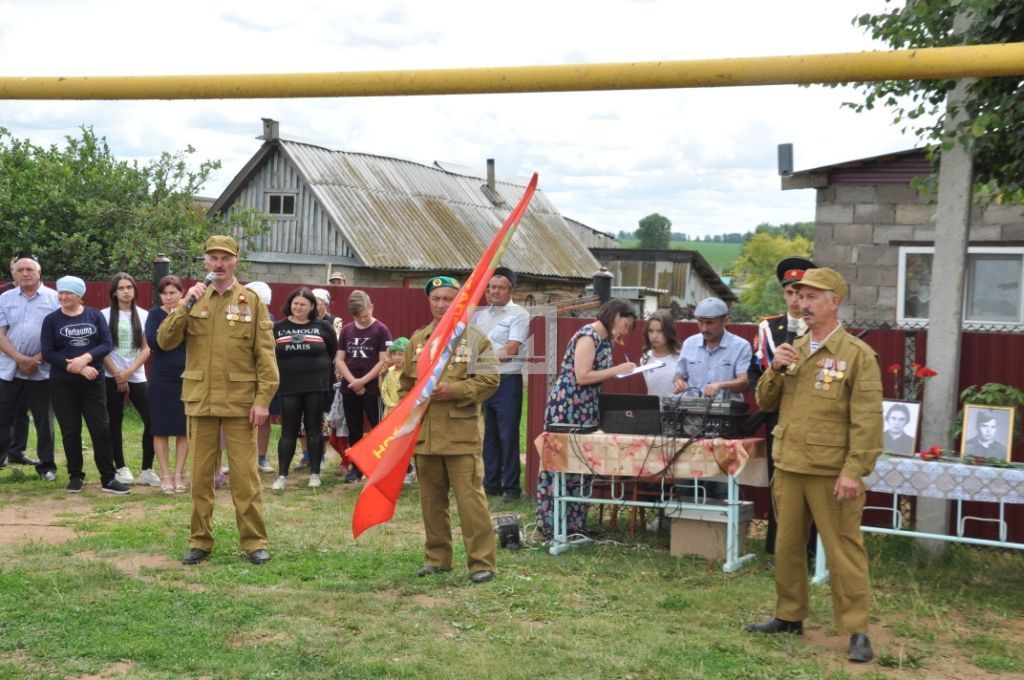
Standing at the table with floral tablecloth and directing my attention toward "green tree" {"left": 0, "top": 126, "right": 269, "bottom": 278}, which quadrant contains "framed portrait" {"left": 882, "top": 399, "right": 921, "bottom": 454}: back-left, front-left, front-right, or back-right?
back-right

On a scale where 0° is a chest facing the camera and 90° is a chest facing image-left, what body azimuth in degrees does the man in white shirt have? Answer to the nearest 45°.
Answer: approximately 45°

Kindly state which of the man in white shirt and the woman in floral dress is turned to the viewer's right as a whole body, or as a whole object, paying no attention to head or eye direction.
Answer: the woman in floral dress

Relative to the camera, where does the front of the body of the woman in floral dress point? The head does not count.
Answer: to the viewer's right

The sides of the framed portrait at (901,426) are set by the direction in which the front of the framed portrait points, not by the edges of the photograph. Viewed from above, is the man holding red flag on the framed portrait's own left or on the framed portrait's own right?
on the framed portrait's own right

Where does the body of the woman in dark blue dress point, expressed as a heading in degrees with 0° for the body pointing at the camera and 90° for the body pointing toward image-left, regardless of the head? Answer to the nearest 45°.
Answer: approximately 0°

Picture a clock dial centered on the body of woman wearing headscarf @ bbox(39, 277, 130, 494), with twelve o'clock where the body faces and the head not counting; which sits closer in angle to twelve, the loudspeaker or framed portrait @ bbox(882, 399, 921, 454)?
the framed portrait

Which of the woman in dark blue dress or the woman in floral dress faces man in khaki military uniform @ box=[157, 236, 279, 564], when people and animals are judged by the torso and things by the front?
the woman in dark blue dress

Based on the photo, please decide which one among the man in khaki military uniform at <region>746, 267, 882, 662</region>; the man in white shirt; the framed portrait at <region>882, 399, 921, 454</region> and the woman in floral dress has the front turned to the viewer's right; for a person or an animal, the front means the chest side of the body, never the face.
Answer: the woman in floral dress
